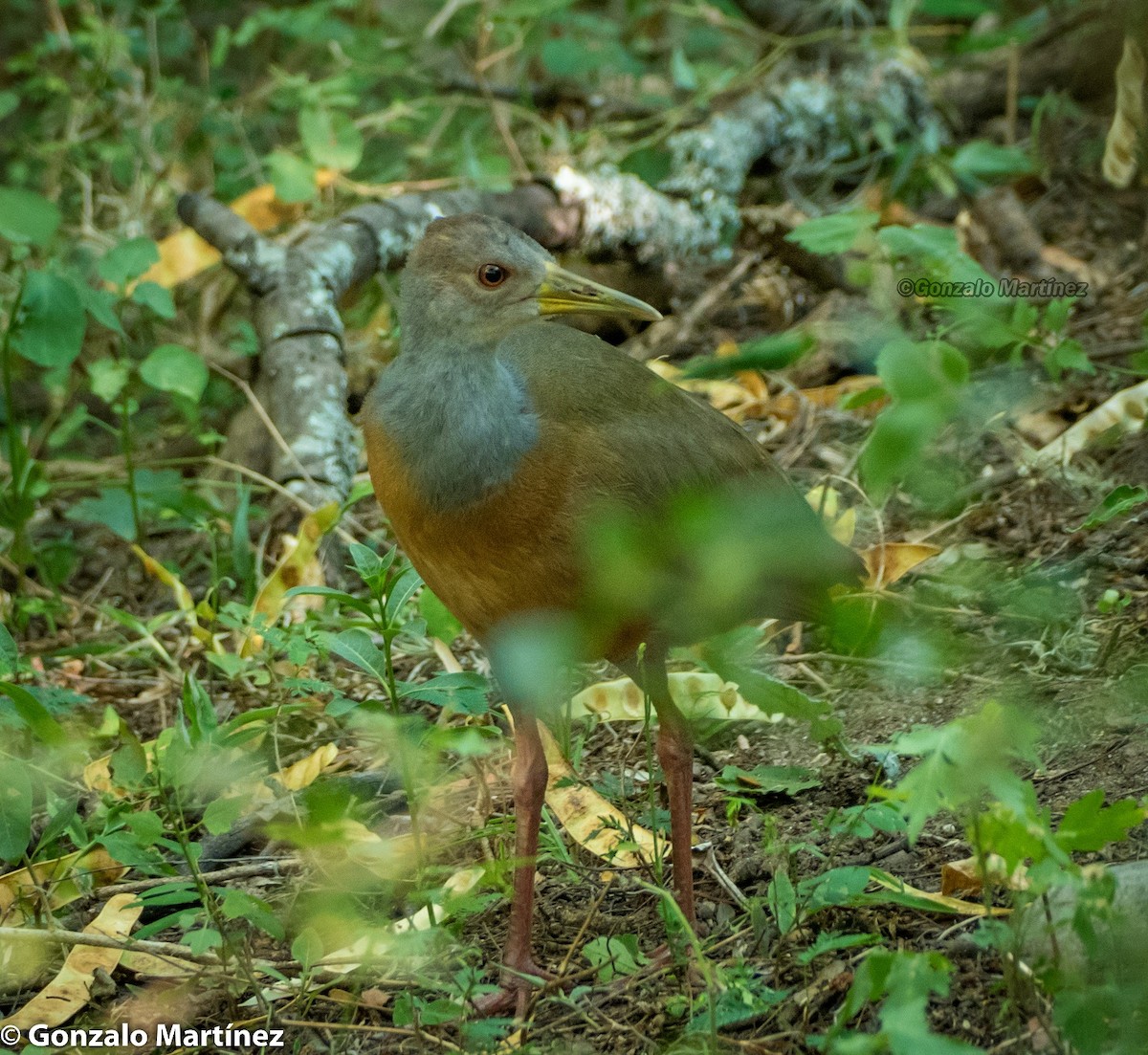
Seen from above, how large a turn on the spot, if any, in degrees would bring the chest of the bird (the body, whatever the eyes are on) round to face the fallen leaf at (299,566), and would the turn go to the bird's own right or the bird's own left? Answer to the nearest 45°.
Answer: approximately 90° to the bird's own right

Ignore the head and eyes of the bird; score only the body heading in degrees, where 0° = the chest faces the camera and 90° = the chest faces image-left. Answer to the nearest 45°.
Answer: approximately 45°

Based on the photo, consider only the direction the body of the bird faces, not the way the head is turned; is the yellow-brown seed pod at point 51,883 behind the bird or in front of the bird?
in front

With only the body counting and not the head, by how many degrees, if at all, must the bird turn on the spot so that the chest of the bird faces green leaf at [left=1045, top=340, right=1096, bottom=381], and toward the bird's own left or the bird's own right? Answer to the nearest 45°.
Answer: approximately 180°

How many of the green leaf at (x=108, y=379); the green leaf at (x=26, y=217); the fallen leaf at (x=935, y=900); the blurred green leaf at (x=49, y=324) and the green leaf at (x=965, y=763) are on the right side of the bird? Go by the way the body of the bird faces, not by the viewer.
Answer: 3

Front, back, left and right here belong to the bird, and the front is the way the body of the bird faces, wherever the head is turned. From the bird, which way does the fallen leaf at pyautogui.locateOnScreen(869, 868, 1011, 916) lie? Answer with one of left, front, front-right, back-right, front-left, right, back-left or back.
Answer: back

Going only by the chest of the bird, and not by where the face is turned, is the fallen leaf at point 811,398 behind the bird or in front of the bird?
behind

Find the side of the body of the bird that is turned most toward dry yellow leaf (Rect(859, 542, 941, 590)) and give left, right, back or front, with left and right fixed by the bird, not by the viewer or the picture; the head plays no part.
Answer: back

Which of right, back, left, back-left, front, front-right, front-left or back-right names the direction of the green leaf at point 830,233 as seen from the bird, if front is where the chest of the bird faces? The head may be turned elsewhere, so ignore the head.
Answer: back

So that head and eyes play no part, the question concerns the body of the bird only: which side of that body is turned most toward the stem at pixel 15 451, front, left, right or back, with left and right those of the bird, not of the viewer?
right

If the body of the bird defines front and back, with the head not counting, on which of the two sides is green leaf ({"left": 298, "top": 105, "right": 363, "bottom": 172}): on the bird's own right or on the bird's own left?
on the bird's own right

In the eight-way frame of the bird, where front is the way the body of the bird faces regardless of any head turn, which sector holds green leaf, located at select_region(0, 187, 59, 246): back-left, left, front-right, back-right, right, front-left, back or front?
right

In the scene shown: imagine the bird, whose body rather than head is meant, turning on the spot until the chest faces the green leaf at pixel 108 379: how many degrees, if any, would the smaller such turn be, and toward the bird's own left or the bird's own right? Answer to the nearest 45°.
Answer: approximately 90° to the bird's own right

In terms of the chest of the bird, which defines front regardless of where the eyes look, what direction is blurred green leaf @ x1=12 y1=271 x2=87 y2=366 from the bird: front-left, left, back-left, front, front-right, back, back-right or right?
right
